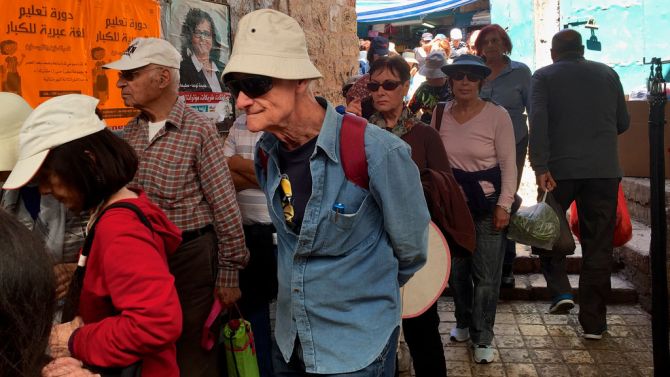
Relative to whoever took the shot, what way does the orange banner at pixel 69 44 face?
facing the viewer

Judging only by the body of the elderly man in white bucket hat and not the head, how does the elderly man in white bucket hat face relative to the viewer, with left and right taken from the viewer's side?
facing the viewer and to the left of the viewer

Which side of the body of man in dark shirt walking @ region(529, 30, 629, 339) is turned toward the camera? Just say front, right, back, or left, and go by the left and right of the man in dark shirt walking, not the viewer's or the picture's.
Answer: back

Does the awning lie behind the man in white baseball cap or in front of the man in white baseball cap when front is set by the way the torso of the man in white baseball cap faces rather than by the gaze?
behind

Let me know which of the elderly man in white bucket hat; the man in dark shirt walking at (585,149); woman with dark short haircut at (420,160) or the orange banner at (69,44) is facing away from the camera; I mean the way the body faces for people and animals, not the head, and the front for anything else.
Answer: the man in dark shirt walking

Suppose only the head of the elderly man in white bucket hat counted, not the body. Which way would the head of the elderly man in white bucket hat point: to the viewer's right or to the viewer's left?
to the viewer's left

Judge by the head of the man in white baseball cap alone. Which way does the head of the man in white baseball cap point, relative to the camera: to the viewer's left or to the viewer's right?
to the viewer's left

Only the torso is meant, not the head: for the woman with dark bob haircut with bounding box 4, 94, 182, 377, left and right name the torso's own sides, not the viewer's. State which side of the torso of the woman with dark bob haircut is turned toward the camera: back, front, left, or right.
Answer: left

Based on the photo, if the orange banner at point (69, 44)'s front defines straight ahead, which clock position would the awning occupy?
The awning is roughly at 7 o'clock from the orange banner.

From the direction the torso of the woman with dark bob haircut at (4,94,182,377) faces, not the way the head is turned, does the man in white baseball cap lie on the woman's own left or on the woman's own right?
on the woman's own right

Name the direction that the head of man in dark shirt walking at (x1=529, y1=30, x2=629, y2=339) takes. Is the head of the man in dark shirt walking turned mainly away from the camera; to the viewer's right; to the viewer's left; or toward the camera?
away from the camera
